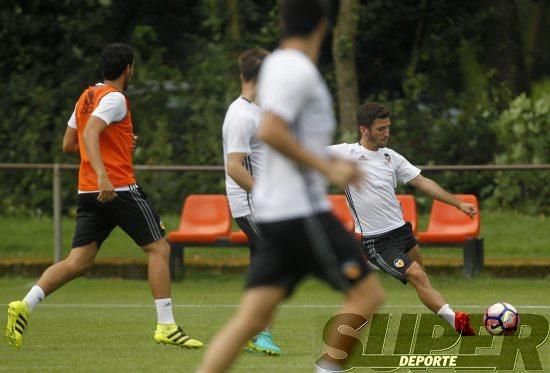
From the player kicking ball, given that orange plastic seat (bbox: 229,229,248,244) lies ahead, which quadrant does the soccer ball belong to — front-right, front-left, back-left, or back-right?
back-right

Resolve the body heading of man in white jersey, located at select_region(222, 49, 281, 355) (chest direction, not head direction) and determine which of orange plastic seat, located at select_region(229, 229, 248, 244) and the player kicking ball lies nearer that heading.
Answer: the player kicking ball

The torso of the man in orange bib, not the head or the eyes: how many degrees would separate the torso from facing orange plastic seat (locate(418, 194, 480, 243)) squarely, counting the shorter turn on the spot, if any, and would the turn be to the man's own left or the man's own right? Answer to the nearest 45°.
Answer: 0° — they already face it

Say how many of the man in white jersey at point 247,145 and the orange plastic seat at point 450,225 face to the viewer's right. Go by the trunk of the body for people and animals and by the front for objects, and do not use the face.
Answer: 1

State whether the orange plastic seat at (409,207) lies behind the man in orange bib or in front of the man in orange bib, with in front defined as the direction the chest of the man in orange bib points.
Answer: in front

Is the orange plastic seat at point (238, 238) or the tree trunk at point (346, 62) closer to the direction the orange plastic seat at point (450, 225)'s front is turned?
the orange plastic seat

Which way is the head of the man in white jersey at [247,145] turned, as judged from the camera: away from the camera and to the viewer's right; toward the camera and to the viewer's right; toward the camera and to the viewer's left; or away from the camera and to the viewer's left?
away from the camera and to the viewer's right

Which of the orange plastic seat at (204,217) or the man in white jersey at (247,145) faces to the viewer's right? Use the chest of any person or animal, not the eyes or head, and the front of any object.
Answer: the man in white jersey

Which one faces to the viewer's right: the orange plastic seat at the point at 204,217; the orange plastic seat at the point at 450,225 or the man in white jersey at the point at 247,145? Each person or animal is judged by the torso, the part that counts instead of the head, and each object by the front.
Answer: the man in white jersey

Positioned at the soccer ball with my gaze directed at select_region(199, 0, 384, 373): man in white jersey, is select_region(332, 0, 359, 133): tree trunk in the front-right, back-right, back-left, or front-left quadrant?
back-right

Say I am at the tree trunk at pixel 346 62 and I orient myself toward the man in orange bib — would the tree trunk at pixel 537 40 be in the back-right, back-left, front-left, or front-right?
back-left

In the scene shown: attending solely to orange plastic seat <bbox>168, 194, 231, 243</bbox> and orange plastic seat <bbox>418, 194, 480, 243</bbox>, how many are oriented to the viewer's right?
0

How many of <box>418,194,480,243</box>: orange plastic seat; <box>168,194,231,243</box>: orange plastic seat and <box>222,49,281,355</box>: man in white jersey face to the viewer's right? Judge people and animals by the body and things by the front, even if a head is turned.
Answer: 1

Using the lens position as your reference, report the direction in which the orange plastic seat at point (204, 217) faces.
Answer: facing the viewer and to the left of the viewer

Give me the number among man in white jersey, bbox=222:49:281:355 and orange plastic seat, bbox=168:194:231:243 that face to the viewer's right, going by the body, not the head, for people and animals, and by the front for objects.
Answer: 1

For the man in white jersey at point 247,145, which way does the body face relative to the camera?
to the viewer's right

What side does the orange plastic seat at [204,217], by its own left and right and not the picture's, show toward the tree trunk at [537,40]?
back

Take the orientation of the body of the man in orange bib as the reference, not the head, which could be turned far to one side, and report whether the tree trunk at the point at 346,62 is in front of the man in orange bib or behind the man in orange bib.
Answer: in front

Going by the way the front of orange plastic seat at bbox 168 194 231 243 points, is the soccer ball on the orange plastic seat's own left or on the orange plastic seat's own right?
on the orange plastic seat's own left
